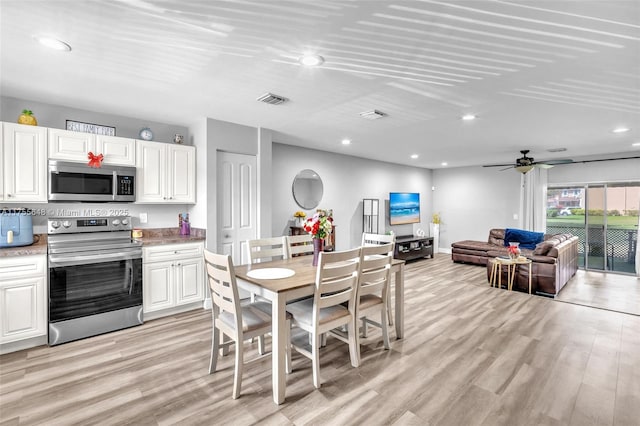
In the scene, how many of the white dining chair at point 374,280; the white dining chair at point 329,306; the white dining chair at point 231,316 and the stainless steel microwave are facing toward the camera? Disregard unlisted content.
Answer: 1

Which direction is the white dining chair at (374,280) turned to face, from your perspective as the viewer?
facing away from the viewer and to the left of the viewer

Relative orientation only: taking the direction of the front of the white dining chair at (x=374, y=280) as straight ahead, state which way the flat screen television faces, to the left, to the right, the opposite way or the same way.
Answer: the opposite way

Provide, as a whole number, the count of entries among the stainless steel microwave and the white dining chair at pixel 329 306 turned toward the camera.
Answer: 1

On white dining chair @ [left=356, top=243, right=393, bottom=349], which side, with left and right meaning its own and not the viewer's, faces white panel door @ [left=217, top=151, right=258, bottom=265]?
front

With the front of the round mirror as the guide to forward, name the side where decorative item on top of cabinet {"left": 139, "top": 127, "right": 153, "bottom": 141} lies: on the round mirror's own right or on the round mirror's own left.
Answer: on the round mirror's own right

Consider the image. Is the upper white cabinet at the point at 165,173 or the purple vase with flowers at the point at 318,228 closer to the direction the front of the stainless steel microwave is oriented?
the purple vase with flowers

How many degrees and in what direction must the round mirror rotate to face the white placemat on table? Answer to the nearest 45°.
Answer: approximately 45° to its right

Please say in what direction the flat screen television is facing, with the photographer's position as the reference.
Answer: facing the viewer and to the right of the viewer

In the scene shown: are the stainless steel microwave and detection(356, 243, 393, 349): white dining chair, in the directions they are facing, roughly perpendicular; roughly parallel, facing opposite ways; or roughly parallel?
roughly parallel, facing opposite ways

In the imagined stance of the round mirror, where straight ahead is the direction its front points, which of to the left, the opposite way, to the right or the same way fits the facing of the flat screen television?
the same way

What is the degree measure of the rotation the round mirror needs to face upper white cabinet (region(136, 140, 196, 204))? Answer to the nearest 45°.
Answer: approximately 90° to its right

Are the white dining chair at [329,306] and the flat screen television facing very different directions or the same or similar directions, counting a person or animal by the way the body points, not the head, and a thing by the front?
very different directions

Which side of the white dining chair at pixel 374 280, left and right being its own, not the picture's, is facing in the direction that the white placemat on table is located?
left

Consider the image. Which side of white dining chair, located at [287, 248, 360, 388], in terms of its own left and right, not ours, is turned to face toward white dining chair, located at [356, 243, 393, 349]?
right

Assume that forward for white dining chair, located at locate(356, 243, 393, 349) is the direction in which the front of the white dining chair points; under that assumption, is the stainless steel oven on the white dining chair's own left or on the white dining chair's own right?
on the white dining chair's own left

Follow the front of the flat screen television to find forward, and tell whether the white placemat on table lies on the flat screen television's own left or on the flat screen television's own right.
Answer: on the flat screen television's own right

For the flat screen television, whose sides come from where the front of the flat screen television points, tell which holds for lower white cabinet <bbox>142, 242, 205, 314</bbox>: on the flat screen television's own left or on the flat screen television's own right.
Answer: on the flat screen television's own right

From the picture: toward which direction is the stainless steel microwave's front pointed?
toward the camera

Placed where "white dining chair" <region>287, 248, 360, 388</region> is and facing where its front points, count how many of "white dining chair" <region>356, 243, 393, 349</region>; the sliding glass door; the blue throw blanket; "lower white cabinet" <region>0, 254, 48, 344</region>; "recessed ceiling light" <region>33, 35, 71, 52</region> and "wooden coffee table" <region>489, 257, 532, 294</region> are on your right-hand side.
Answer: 4
